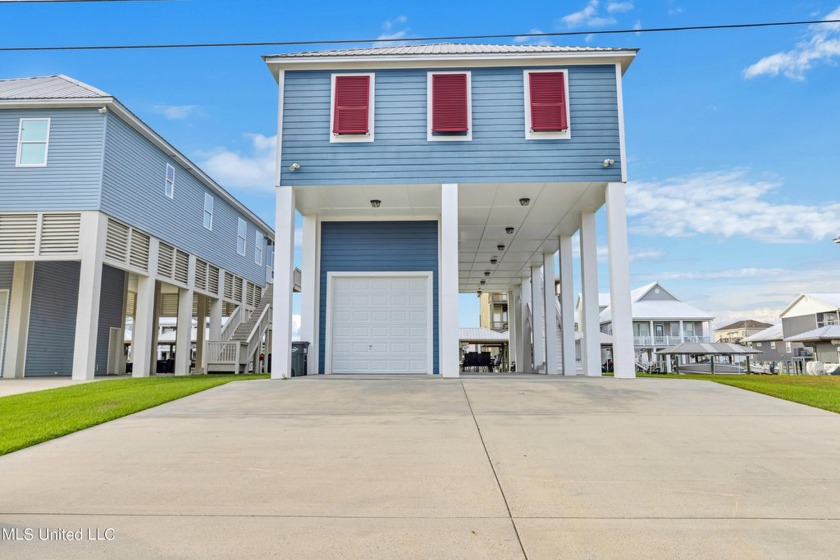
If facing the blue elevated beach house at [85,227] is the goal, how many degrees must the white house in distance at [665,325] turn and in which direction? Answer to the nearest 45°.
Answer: approximately 45° to its right

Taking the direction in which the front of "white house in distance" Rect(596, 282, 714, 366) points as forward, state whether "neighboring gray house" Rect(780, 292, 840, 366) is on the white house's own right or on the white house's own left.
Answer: on the white house's own left

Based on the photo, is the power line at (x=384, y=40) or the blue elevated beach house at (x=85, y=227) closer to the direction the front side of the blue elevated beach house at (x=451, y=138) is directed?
the power line

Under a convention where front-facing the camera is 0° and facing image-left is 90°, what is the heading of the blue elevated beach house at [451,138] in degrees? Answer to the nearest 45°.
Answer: approximately 0°

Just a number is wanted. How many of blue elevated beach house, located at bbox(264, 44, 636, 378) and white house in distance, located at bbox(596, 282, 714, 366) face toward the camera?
2

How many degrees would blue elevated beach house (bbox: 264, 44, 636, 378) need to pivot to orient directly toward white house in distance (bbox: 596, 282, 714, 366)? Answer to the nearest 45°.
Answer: approximately 135° to its left

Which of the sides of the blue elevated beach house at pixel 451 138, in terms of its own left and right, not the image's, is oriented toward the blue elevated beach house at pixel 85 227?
right

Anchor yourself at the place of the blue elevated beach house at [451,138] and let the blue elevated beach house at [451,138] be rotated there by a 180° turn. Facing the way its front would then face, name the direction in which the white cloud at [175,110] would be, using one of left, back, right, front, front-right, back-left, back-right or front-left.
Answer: front-left
